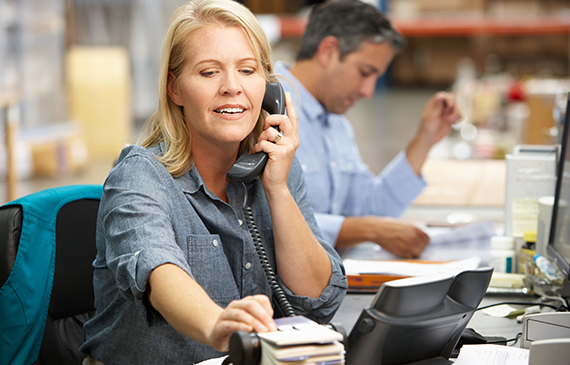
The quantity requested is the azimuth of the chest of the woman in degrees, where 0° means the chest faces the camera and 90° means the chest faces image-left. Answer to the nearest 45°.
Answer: approximately 315°

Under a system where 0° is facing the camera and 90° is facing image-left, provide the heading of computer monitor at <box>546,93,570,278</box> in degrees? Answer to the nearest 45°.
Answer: approximately 45°

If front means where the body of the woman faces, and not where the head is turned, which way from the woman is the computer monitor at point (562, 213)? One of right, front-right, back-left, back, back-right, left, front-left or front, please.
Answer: front-left

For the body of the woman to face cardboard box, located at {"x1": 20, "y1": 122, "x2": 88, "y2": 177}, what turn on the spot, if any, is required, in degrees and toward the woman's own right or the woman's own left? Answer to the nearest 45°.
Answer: approximately 135° to the woman's own left

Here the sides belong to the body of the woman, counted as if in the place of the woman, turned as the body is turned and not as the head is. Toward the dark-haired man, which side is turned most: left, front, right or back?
left

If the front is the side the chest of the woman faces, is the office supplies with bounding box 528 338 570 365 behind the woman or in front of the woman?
in front

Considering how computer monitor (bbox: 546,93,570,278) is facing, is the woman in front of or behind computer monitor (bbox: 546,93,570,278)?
in front

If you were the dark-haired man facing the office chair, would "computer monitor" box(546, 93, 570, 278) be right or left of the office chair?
left

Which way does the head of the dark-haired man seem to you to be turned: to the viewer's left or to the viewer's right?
to the viewer's right

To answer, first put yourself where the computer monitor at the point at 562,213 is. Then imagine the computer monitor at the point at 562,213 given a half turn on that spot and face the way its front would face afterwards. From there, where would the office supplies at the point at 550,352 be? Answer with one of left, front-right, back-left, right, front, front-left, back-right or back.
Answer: back-right
